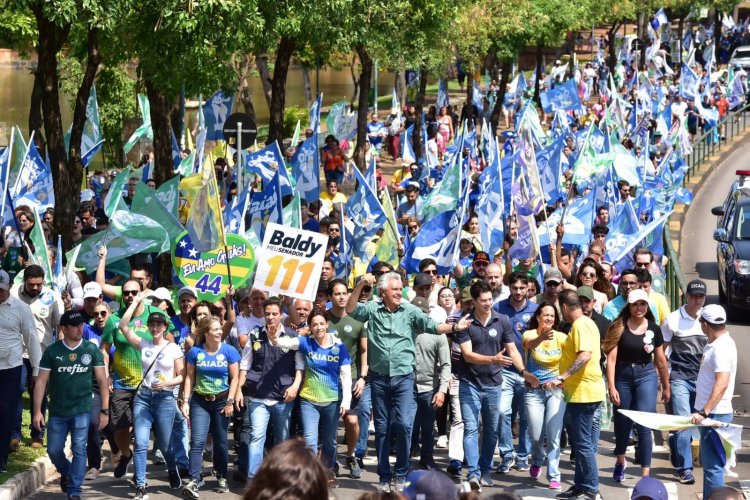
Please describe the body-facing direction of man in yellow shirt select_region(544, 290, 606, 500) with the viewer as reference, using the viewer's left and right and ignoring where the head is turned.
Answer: facing to the left of the viewer

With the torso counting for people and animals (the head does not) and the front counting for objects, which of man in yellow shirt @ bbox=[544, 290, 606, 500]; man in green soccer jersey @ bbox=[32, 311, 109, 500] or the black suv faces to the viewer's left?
the man in yellow shirt

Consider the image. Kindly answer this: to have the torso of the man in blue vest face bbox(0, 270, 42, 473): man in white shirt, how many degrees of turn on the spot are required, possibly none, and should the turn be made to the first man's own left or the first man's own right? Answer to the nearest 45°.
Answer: approximately 90° to the first man's own right

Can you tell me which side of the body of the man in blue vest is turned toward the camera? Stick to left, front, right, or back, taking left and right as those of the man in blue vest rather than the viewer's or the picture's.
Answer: front

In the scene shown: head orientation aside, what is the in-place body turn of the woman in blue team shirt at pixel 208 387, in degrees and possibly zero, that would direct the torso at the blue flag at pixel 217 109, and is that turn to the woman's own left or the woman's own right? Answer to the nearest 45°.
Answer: approximately 180°

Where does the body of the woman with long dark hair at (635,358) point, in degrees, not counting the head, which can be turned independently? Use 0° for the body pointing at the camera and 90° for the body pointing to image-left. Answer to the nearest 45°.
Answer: approximately 0°

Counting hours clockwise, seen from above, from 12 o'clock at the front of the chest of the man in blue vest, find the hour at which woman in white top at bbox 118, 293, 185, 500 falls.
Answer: The woman in white top is roughly at 3 o'clock from the man in blue vest.

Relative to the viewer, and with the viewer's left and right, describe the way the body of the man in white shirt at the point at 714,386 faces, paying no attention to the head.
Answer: facing to the left of the viewer
